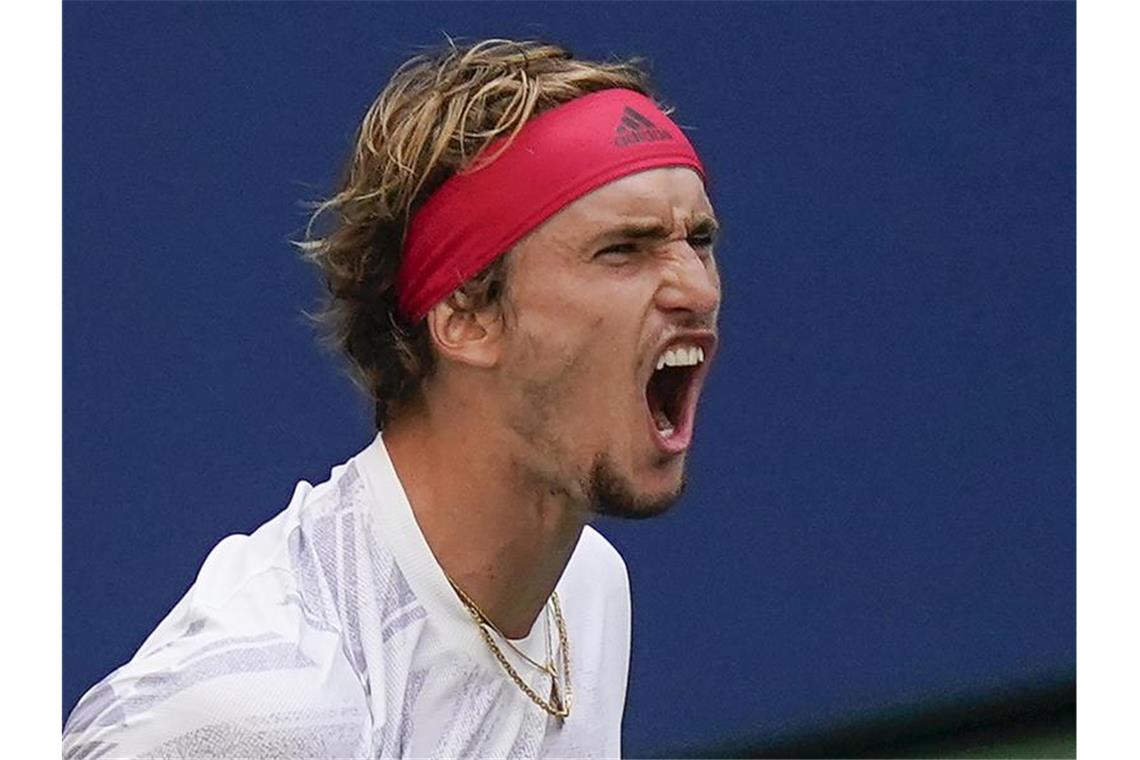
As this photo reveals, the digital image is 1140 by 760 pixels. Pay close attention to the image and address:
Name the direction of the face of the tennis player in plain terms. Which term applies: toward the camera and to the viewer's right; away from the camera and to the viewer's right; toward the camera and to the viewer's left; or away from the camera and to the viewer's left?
toward the camera and to the viewer's right

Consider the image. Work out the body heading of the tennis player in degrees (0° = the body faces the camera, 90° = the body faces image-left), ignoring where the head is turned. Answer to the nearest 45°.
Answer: approximately 315°
